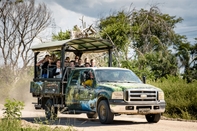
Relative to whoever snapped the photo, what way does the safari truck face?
facing the viewer and to the right of the viewer

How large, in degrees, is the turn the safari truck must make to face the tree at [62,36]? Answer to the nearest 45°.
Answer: approximately 135° to its left

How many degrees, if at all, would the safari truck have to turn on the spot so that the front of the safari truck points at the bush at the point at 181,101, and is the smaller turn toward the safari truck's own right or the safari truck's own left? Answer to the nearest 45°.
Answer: approximately 90° to the safari truck's own left

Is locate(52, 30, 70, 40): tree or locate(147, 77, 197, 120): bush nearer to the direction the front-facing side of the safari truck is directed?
the bush
